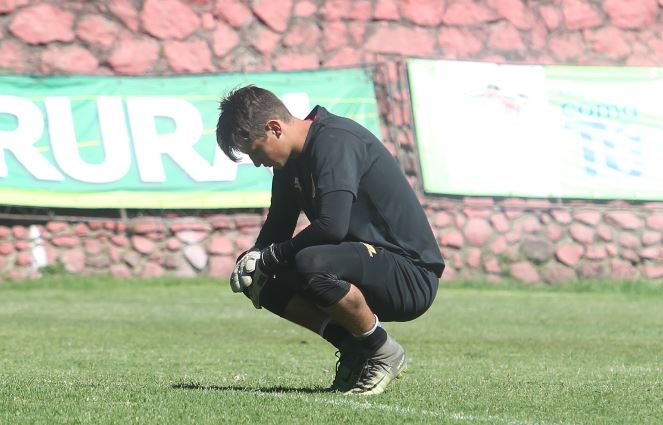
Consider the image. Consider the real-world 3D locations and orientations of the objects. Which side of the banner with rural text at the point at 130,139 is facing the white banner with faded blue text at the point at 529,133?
left

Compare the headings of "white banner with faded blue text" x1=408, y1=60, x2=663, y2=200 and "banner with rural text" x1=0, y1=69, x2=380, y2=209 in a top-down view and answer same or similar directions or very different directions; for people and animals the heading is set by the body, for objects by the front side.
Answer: same or similar directions

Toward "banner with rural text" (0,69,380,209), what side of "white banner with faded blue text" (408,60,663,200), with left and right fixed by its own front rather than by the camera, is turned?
right

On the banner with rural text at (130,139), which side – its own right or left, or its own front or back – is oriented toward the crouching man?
front

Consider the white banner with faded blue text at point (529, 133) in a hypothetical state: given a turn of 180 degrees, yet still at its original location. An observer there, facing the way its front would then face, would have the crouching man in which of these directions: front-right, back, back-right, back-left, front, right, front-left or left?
back

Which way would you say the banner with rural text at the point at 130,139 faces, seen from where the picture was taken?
facing the viewer

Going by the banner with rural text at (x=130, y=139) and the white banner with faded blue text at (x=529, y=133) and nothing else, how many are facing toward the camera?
2

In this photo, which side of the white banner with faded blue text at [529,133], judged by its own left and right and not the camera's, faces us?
front
